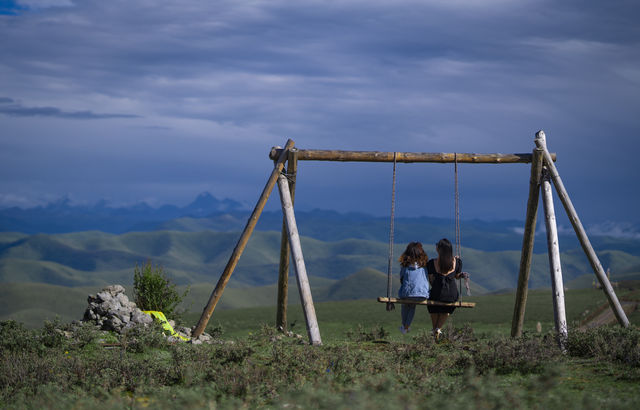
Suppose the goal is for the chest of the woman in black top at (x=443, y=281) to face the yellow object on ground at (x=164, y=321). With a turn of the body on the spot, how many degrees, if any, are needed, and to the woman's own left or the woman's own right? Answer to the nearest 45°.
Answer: approximately 90° to the woman's own left

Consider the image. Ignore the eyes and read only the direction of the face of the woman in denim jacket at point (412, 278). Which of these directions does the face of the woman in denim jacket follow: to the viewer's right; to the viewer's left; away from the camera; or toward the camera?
away from the camera

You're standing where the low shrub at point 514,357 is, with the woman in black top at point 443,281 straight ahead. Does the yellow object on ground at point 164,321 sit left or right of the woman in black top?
left

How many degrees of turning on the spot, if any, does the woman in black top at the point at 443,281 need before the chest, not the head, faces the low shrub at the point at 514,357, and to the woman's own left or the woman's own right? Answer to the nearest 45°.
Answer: approximately 180°

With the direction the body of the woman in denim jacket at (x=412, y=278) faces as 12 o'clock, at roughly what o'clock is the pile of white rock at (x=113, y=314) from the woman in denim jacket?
The pile of white rock is roughly at 9 o'clock from the woman in denim jacket.

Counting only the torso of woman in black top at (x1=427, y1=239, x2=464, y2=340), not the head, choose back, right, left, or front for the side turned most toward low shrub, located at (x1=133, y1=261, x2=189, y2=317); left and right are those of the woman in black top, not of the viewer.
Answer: left

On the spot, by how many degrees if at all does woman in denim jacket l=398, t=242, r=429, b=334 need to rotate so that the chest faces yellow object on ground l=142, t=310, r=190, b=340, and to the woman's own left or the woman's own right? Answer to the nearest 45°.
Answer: approximately 90° to the woman's own left

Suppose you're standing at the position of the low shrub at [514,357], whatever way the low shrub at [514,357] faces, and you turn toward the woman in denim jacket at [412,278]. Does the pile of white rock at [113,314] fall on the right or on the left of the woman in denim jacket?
left

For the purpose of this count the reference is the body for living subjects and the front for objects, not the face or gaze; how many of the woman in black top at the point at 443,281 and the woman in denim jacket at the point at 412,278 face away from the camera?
2

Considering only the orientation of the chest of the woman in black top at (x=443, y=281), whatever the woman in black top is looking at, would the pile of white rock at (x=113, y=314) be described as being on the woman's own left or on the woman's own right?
on the woman's own left

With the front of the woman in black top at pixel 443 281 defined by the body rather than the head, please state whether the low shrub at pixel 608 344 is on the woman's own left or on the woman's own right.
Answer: on the woman's own right

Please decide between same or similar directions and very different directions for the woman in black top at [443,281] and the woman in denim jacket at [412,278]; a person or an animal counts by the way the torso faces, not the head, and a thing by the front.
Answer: same or similar directions

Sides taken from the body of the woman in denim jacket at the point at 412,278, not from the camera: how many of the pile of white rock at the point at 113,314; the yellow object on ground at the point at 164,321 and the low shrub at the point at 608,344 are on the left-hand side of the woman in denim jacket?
2

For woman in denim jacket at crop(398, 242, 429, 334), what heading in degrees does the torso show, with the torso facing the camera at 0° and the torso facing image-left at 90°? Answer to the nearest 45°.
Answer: approximately 180°

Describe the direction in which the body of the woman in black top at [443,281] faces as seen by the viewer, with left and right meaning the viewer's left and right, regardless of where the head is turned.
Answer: facing away from the viewer
